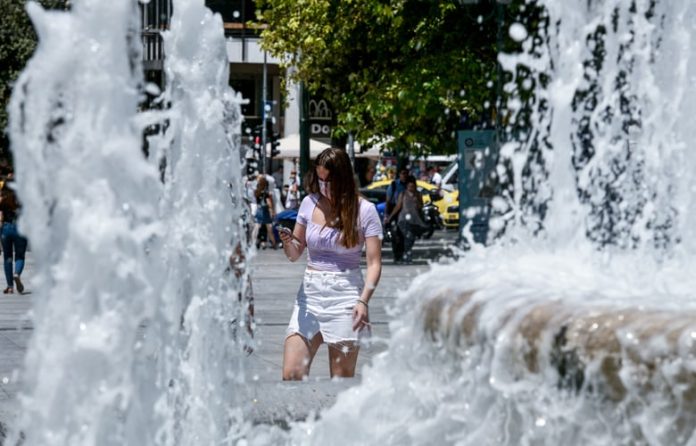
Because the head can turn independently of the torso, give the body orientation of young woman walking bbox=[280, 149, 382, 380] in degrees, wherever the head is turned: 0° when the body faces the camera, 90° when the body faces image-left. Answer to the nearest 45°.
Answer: approximately 45°

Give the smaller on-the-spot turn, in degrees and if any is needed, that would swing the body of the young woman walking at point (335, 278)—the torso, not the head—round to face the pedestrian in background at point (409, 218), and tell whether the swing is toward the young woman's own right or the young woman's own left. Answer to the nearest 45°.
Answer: approximately 135° to the young woman's own right

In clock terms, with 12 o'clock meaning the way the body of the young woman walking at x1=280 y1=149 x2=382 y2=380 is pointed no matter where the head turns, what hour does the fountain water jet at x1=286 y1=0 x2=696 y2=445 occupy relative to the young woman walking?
The fountain water jet is roughly at 10 o'clock from the young woman walking.

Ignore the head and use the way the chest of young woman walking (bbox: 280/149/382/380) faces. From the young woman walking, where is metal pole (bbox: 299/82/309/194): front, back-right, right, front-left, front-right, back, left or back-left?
back-right

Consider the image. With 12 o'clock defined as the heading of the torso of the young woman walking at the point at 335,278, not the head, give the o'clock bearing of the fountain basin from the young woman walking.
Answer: The fountain basin is roughly at 10 o'clock from the young woman walking.

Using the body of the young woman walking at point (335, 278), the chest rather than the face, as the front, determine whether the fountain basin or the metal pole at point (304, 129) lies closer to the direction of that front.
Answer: the fountain basin

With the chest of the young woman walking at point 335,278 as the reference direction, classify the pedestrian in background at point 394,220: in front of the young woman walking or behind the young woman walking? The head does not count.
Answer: behind

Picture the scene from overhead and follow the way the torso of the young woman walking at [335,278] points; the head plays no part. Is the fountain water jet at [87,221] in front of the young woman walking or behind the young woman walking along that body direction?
in front

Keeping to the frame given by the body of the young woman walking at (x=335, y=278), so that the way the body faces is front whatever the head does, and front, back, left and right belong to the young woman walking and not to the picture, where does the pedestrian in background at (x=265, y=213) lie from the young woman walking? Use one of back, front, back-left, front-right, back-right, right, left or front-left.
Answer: back-right
